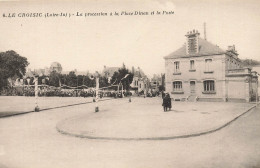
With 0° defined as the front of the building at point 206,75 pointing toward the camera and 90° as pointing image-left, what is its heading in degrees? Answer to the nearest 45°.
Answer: approximately 0°

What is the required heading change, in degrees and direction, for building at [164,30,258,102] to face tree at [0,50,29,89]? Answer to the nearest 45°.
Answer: approximately 45° to its right
